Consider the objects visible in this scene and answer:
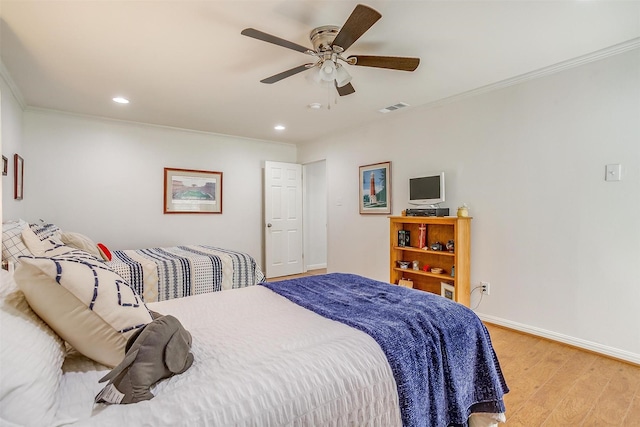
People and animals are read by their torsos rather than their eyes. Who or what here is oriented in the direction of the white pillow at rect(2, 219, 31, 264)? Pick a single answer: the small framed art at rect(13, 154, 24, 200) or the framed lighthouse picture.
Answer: the framed lighthouse picture

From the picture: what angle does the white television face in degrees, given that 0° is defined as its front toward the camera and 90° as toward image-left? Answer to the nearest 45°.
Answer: approximately 45°

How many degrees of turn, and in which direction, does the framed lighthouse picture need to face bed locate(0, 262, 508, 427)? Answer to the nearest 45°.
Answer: approximately 45° to its left

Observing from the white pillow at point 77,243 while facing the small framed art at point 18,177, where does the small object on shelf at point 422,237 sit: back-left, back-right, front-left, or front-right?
back-right

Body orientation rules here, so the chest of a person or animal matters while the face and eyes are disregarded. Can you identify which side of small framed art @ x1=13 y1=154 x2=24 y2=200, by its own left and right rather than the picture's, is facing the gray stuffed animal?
right

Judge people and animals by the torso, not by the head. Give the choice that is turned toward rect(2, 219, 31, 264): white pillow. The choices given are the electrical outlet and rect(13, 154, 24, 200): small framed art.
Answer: the electrical outlet
